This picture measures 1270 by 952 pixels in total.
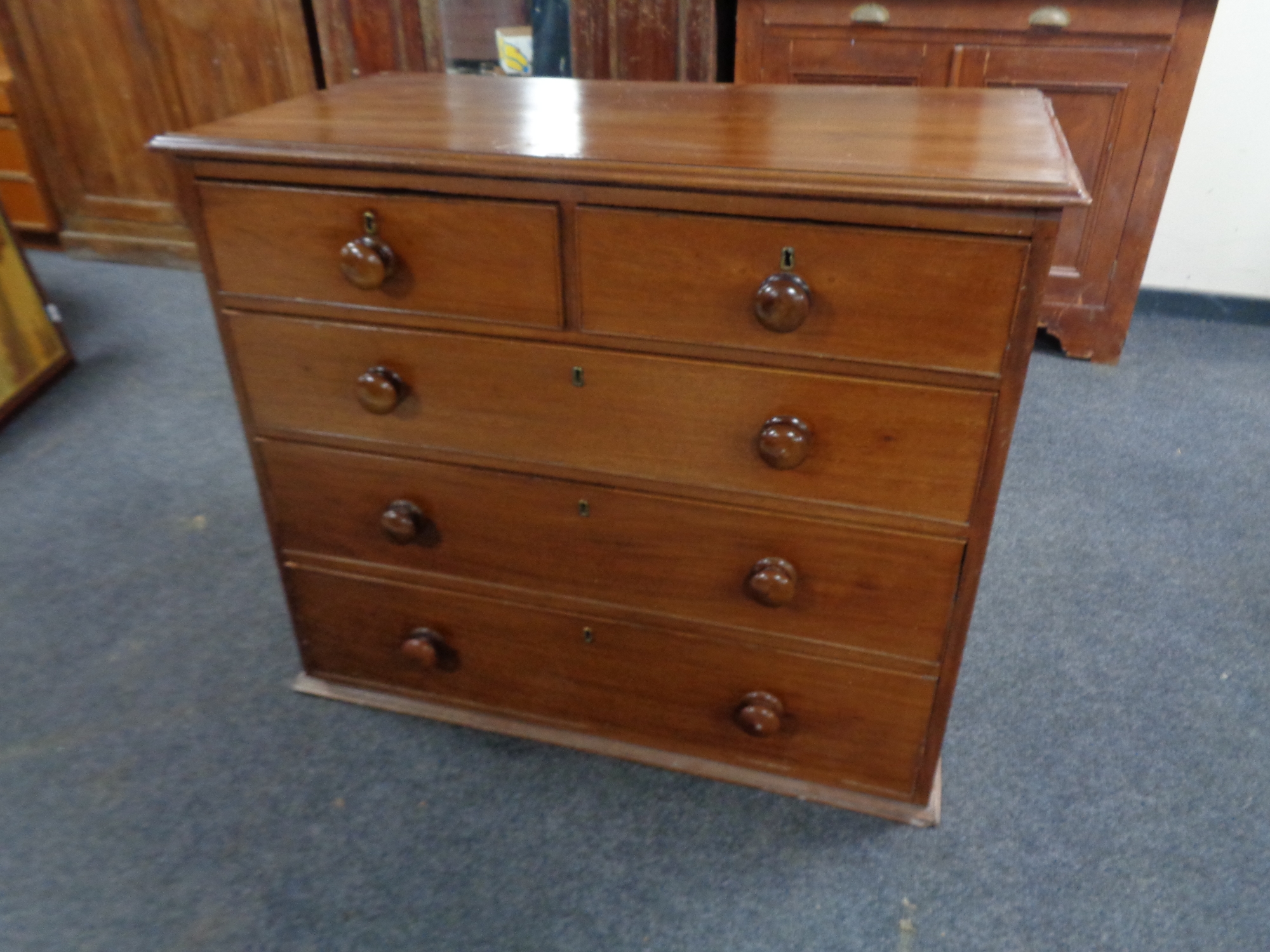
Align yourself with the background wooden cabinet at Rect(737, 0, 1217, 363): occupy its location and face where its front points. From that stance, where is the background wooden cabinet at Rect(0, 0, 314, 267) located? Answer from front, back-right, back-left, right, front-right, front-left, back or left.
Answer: right

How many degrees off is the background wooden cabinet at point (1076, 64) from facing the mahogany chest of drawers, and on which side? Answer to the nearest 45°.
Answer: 0° — it already faces it

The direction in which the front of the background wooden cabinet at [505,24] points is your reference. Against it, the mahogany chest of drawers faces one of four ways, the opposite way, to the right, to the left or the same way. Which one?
the same way

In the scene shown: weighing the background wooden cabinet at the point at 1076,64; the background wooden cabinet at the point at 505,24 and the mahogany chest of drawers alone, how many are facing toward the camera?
3

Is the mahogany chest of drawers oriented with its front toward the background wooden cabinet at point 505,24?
no

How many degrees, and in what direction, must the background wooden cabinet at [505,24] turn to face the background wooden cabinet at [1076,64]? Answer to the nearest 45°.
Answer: approximately 90° to its left

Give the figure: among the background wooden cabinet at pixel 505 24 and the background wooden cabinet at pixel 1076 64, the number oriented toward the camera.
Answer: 2

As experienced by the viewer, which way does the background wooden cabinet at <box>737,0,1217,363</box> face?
facing the viewer

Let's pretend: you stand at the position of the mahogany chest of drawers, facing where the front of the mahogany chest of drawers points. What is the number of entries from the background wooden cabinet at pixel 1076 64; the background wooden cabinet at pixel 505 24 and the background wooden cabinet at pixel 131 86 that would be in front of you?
0

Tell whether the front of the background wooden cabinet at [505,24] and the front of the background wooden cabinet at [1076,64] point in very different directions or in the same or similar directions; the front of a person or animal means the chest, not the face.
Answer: same or similar directions

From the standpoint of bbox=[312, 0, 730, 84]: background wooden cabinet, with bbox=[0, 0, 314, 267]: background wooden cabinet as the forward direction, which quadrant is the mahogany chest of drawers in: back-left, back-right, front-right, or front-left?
back-left

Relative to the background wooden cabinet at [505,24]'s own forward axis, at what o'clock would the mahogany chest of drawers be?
The mahogany chest of drawers is roughly at 12 o'clock from the background wooden cabinet.

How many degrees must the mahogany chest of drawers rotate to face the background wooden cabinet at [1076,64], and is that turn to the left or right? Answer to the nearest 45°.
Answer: approximately 135° to its left

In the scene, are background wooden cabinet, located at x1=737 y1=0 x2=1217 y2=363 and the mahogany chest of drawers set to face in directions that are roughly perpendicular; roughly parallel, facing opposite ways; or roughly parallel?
roughly parallel

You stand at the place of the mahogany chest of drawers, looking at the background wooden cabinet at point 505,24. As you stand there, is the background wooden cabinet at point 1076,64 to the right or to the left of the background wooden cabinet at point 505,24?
right

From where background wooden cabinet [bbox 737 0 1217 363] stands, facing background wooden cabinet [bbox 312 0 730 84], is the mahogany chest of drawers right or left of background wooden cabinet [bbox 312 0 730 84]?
left

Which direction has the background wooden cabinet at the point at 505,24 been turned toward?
toward the camera

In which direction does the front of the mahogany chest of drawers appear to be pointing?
toward the camera
